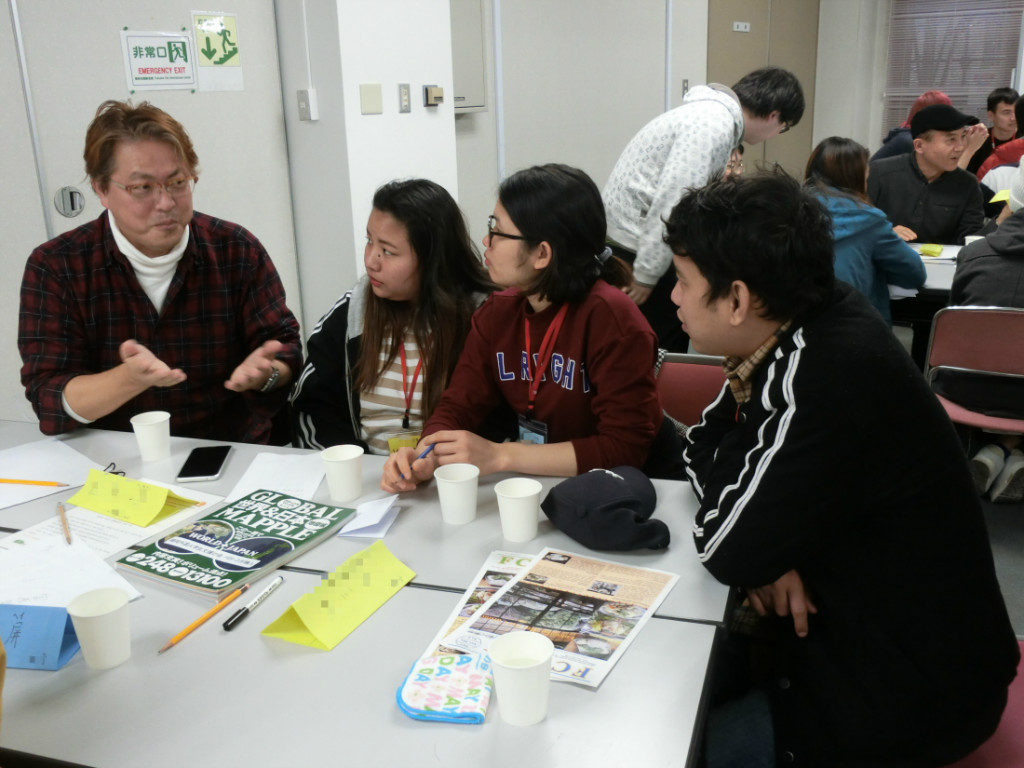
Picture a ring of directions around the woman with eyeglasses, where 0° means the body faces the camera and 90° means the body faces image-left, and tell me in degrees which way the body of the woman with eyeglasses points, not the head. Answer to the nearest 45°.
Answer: approximately 45°

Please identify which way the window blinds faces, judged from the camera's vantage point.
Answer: facing the viewer

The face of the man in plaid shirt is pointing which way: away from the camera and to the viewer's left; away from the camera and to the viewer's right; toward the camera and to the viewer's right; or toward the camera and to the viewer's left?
toward the camera and to the viewer's right

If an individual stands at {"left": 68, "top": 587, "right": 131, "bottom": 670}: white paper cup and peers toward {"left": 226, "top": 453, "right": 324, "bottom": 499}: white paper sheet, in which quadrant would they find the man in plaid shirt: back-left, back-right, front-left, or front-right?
front-left

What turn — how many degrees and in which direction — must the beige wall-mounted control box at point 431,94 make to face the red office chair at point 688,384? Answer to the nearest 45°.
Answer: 0° — it already faces it

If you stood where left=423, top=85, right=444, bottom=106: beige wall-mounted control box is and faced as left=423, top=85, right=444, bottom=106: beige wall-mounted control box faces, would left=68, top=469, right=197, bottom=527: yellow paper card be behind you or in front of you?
in front

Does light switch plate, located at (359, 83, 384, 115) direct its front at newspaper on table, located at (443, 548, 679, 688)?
yes

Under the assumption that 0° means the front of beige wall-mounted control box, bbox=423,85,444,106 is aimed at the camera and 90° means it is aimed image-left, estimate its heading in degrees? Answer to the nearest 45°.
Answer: approximately 0°

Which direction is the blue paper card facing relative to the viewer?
toward the camera

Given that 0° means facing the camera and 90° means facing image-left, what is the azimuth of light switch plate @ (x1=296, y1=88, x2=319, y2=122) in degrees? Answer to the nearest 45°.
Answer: approximately 45°

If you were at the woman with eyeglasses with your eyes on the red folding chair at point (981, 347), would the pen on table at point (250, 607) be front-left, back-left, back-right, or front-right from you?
back-right

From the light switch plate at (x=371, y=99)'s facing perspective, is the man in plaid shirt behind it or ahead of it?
ahead

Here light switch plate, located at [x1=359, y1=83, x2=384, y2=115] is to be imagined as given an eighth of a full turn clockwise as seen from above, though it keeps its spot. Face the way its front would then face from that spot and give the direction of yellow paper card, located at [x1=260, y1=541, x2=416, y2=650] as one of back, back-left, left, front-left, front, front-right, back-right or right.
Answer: front-left

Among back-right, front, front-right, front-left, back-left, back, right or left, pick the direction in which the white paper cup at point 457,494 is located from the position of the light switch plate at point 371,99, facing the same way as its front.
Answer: front

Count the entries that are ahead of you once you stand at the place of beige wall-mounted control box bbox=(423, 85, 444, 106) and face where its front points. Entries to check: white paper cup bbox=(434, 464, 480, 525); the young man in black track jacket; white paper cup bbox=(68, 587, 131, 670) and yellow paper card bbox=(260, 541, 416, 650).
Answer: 4

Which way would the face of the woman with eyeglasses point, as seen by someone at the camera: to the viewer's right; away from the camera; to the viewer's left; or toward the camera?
to the viewer's left

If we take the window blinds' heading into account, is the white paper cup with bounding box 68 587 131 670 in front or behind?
in front

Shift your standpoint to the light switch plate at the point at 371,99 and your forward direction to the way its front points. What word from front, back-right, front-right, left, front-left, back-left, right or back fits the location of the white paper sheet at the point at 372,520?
front

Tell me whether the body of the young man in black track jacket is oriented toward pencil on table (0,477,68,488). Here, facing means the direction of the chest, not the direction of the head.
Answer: yes
